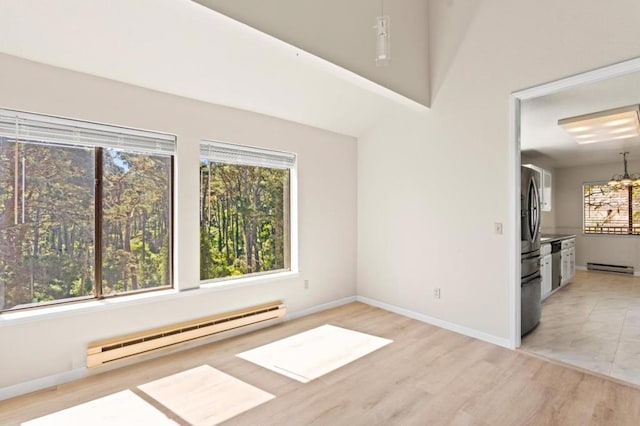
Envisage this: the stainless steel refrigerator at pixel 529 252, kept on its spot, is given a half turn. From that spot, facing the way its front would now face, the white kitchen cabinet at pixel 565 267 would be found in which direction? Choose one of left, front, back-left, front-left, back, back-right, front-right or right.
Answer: right

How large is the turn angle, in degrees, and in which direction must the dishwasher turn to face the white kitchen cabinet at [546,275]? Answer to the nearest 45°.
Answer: approximately 90° to its right

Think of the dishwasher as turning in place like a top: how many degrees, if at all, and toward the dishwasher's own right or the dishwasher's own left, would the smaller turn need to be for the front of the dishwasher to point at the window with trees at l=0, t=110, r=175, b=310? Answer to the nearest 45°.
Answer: approximately 135° to the dishwasher's own right

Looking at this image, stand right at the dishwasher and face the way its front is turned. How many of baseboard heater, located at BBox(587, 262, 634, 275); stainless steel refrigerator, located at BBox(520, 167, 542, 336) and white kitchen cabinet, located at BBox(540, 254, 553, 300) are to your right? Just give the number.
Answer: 2

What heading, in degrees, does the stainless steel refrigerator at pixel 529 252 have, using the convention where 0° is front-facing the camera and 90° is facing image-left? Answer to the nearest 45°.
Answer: approximately 270°

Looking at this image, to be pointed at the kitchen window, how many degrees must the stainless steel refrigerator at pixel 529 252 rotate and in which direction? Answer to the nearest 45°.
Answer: approximately 90° to its left

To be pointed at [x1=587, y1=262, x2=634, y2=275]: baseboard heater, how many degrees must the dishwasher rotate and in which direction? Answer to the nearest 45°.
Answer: approximately 90° to its left

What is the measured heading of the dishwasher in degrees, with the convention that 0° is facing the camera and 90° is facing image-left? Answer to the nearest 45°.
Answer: approximately 270°

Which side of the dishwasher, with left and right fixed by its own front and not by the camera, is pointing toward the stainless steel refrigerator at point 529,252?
right

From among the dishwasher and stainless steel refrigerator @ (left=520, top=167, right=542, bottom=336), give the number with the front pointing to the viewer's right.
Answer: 2

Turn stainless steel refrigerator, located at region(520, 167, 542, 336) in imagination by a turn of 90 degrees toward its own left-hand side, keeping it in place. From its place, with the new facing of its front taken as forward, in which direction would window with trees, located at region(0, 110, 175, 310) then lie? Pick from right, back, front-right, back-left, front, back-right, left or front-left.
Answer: back-left
